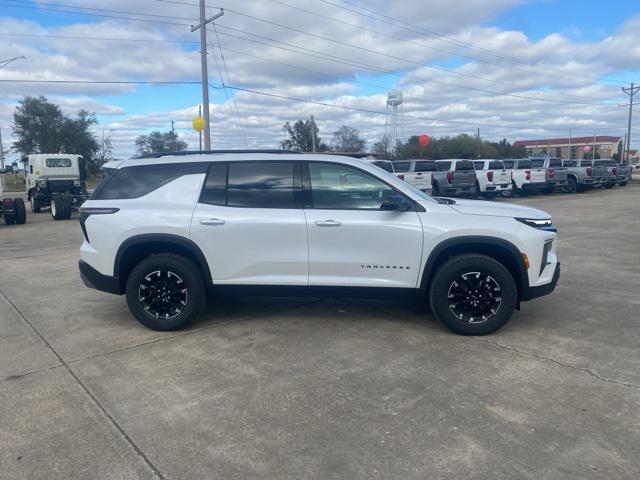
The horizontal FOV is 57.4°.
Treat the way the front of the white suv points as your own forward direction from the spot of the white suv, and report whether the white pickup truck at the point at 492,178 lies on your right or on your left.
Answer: on your left

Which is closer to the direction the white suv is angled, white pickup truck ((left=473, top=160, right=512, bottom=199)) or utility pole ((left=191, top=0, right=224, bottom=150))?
the white pickup truck

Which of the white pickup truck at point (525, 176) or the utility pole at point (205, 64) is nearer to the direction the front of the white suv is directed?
the white pickup truck

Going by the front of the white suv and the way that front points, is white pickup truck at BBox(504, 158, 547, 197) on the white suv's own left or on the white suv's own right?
on the white suv's own left

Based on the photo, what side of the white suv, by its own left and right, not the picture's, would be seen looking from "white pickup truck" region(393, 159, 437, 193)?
left

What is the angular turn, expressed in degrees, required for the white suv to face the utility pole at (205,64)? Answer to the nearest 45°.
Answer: approximately 90° to its left

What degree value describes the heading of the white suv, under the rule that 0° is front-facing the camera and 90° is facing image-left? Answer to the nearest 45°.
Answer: approximately 270°
